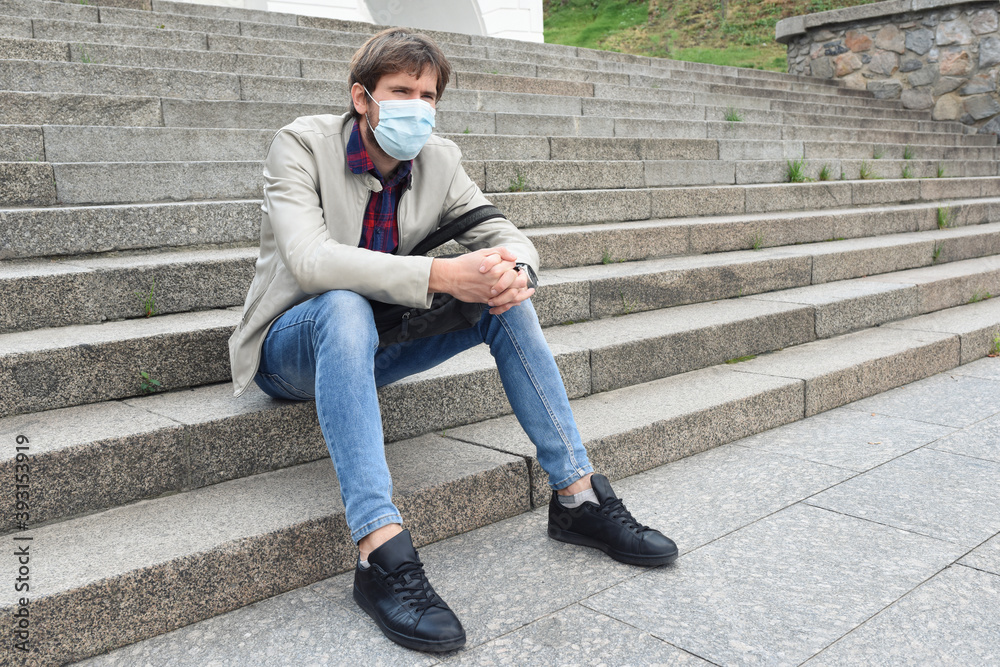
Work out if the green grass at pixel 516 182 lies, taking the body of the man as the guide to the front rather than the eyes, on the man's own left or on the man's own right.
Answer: on the man's own left

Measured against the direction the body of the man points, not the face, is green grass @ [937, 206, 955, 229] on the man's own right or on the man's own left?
on the man's own left

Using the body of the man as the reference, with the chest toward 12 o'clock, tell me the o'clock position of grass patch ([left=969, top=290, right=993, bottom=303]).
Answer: The grass patch is roughly at 9 o'clock from the man.

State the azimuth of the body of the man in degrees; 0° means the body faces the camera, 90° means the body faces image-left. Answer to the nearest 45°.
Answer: approximately 315°

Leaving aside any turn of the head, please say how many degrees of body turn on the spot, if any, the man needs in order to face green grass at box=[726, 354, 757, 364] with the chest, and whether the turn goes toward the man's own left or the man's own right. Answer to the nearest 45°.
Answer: approximately 90° to the man's own left
